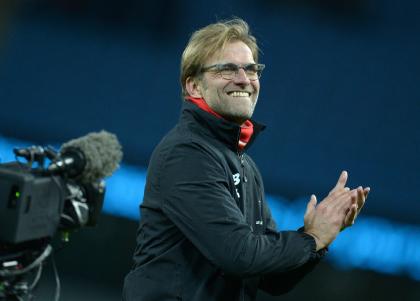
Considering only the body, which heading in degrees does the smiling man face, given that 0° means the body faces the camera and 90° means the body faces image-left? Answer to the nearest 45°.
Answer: approximately 315°

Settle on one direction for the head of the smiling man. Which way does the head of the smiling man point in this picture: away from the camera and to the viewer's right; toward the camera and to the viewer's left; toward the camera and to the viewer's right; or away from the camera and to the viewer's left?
toward the camera and to the viewer's right
